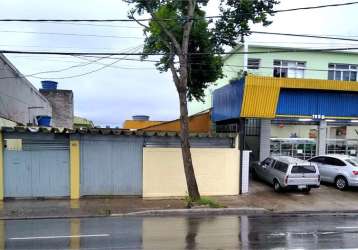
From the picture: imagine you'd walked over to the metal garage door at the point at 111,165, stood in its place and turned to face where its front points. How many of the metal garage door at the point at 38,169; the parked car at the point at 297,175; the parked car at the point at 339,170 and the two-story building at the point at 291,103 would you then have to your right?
1

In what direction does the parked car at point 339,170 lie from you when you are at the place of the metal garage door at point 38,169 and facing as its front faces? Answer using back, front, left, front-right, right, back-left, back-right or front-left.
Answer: left

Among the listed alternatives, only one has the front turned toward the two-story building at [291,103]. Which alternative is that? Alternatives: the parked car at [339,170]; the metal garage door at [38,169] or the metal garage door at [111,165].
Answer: the parked car

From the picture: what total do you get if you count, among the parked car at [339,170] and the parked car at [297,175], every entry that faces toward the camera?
0

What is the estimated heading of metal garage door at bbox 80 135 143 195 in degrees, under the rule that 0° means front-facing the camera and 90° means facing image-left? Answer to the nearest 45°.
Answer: approximately 0°

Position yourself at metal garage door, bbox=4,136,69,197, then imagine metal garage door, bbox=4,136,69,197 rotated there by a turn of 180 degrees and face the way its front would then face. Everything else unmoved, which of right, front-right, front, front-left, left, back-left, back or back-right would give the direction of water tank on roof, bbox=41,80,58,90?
front

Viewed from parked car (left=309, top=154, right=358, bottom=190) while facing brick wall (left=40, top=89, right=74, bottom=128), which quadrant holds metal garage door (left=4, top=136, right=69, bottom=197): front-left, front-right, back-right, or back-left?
front-left

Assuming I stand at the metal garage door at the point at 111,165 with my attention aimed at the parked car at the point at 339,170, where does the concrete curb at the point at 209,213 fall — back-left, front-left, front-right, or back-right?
front-right

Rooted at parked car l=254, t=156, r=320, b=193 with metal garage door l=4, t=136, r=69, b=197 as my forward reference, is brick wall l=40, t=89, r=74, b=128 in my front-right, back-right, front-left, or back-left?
front-right

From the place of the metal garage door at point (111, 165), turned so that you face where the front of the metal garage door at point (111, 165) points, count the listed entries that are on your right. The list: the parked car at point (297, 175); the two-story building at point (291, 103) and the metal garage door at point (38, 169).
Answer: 1

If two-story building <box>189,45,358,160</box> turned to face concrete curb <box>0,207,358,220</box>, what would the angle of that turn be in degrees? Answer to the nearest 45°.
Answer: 0° — it already faces it

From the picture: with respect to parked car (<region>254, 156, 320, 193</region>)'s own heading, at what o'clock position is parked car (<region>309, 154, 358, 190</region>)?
parked car (<region>309, 154, 358, 190</region>) is roughly at 3 o'clock from parked car (<region>254, 156, 320, 193</region>).

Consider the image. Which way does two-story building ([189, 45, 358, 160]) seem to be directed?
toward the camera

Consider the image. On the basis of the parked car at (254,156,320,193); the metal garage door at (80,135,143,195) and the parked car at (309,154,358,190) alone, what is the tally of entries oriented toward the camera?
1

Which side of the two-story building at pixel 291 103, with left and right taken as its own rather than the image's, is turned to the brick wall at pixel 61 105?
right

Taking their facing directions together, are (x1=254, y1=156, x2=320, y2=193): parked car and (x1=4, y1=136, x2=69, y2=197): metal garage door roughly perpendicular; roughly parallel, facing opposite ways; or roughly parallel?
roughly parallel, facing opposite ways

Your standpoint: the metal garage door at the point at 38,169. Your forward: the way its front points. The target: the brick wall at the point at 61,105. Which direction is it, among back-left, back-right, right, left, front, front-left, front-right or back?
back

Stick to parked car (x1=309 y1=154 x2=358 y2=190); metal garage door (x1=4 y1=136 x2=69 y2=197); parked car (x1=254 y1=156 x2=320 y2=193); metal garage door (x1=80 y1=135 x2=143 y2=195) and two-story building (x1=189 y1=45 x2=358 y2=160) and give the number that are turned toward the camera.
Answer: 3

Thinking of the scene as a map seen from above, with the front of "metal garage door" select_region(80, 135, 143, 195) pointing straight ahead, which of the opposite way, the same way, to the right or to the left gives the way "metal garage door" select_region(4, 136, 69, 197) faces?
the same way

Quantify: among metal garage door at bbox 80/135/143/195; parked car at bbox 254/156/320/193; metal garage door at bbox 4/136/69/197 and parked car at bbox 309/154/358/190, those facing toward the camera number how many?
2

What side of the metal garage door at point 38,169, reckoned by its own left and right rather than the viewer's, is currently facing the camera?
front
